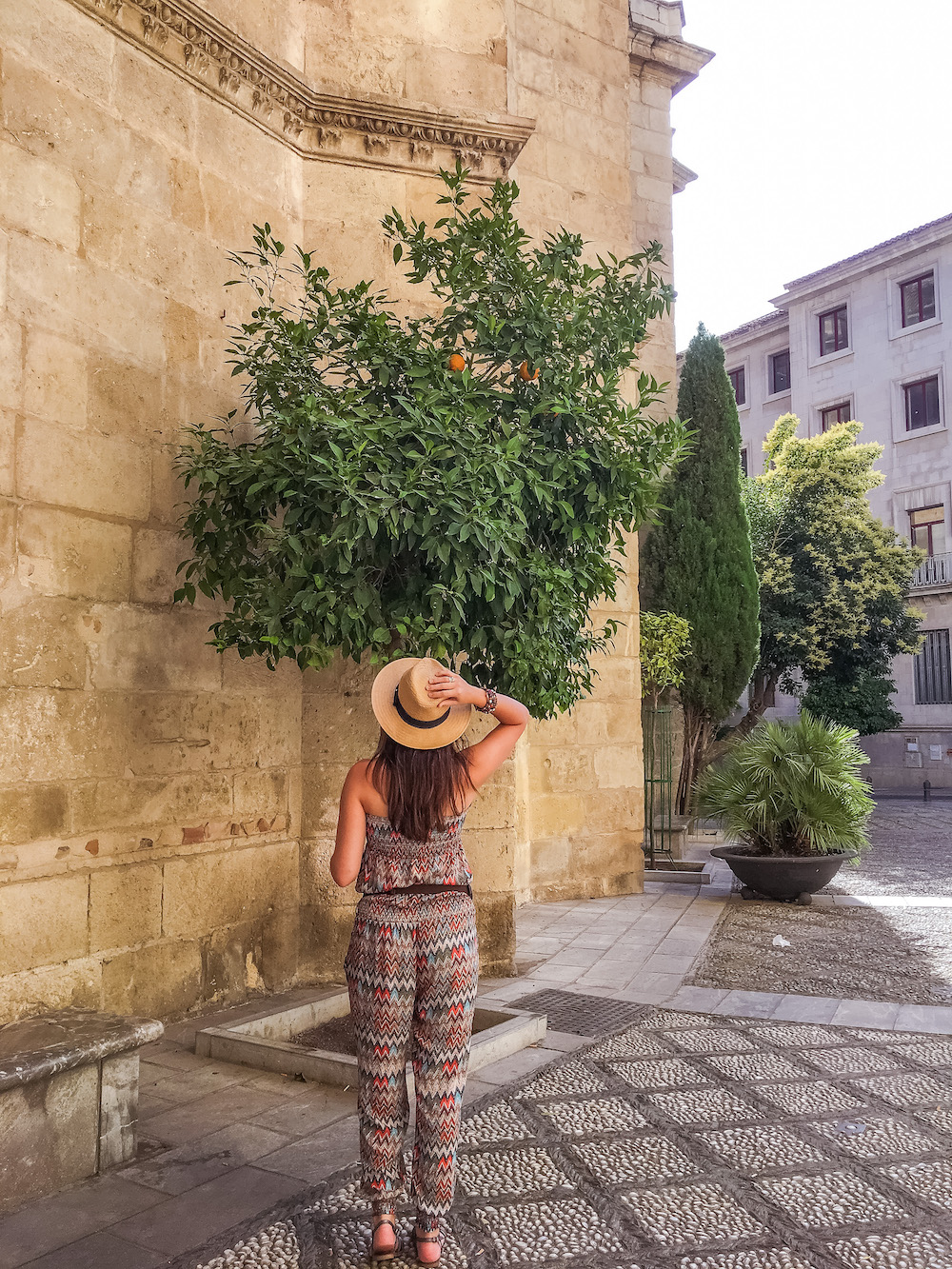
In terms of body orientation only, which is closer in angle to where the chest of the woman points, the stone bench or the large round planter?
the large round planter

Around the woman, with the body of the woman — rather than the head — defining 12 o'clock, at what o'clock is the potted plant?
The potted plant is roughly at 1 o'clock from the woman.

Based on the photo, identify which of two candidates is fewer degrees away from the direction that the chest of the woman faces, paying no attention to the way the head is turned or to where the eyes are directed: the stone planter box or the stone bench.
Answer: the stone planter box

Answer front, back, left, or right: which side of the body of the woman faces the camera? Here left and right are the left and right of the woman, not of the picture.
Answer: back

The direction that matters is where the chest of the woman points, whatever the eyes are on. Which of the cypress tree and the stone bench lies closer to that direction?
the cypress tree

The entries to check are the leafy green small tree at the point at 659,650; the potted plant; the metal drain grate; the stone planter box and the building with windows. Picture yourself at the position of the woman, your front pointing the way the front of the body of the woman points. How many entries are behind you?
0

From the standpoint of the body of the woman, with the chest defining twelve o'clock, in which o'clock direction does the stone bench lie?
The stone bench is roughly at 10 o'clock from the woman.

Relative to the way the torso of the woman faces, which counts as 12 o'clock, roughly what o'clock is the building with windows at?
The building with windows is roughly at 1 o'clock from the woman.

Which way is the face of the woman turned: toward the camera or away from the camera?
away from the camera

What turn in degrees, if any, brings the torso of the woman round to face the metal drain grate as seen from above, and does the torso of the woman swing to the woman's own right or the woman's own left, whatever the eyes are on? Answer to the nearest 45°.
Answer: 0° — they already face it

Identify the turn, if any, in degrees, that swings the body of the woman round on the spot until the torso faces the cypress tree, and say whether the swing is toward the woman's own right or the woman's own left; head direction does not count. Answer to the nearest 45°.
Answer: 0° — they already face it

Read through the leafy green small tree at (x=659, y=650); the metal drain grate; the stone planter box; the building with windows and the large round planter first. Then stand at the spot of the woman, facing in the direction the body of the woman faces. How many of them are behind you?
0
